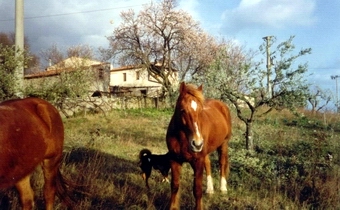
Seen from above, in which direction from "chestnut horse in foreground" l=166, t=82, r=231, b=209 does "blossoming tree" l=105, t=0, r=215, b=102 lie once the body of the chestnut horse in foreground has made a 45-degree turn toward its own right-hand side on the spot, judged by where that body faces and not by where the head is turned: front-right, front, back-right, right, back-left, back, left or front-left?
right

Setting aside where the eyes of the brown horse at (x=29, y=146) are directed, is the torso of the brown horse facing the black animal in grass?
no

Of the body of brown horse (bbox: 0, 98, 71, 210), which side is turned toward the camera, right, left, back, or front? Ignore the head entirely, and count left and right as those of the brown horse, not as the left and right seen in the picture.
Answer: left

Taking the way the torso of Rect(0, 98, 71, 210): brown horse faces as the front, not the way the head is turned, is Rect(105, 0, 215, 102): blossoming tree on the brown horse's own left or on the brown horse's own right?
on the brown horse's own right

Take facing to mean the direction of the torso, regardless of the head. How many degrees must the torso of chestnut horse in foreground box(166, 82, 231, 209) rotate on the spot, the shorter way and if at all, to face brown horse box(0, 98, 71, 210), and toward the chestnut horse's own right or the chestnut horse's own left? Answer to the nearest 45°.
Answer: approximately 45° to the chestnut horse's own right

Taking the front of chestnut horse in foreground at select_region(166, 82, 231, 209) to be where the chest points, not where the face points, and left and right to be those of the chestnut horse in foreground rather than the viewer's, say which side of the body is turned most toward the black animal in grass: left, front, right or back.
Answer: right
